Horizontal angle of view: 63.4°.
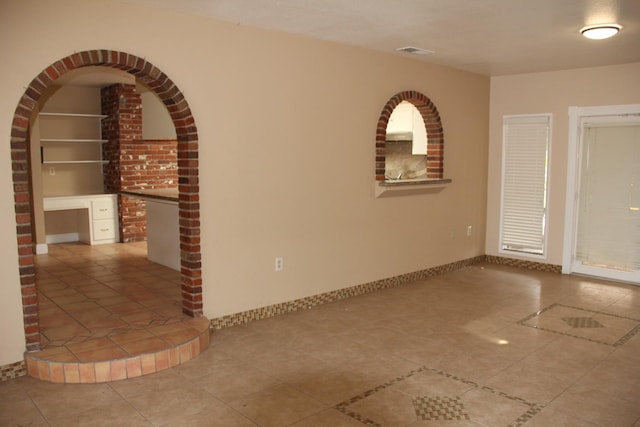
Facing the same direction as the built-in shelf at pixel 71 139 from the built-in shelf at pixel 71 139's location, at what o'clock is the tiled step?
The tiled step is roughly at 12 o'clock from the built-in shelf.

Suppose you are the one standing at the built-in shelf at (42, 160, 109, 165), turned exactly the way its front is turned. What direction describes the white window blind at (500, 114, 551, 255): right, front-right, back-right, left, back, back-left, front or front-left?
front-left

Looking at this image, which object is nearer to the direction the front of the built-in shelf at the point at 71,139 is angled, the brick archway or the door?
the brick archway

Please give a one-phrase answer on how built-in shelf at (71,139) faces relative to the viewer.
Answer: facing the viewer

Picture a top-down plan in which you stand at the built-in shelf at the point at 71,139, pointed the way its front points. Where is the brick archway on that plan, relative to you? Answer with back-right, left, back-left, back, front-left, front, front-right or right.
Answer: front

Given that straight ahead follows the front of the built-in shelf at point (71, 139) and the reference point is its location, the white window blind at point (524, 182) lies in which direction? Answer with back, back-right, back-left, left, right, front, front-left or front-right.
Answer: front-left

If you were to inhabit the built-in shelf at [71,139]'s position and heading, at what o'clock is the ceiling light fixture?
The ceiling light fixture is roughly at 11 o'clock from the built-in shelf.

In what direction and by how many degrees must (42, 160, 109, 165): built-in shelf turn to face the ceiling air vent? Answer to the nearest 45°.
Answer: approximately 45° to its left

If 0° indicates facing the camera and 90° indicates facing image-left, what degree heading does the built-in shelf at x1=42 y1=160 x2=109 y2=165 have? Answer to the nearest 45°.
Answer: approximately 0°
